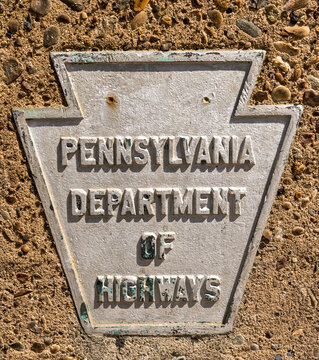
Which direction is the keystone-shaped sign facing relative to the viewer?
toward the camera
